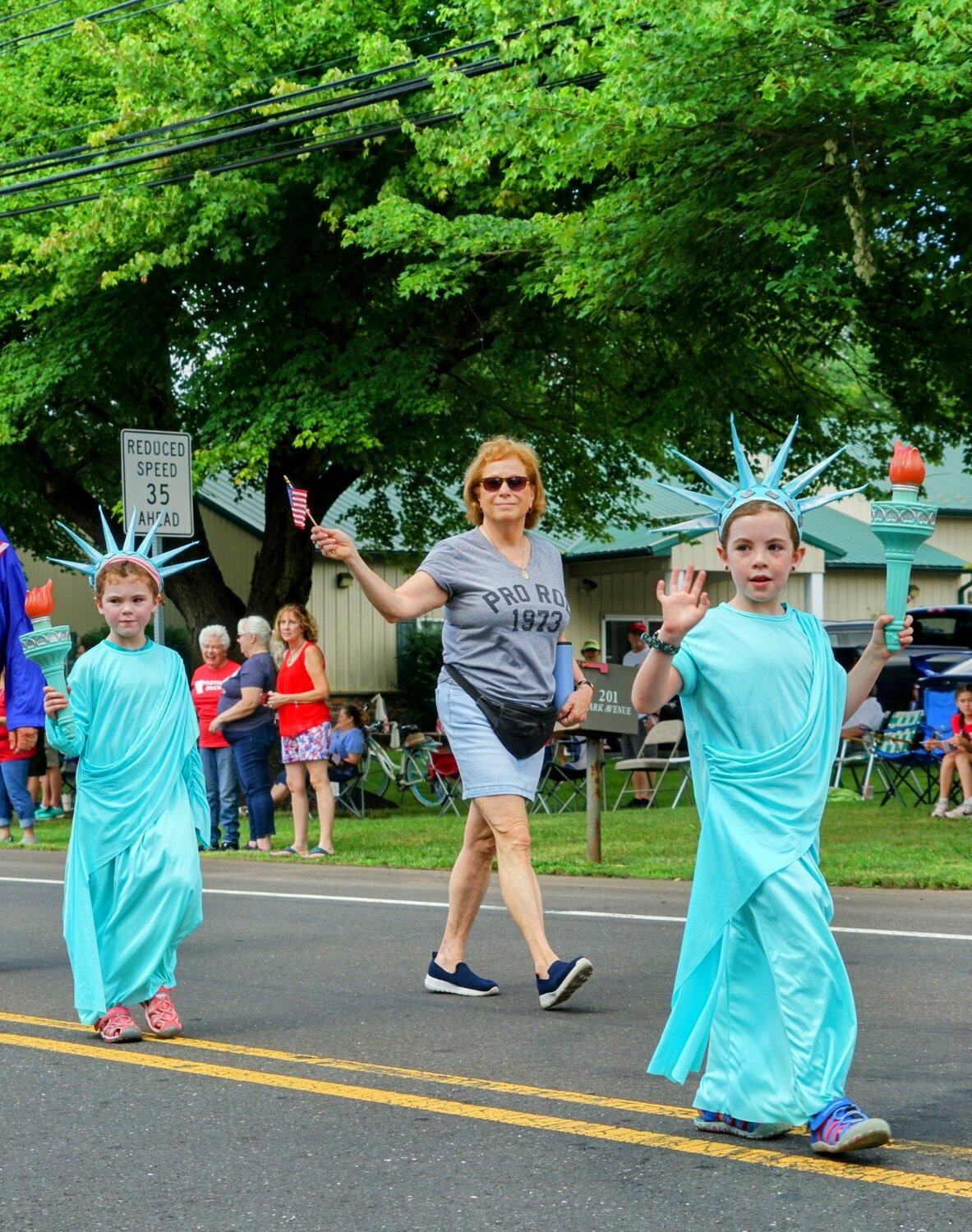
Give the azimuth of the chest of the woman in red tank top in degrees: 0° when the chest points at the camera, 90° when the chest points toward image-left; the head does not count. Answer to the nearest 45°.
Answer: approximately 45°

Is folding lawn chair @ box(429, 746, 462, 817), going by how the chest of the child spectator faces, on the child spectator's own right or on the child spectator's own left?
on the child spectator's own right

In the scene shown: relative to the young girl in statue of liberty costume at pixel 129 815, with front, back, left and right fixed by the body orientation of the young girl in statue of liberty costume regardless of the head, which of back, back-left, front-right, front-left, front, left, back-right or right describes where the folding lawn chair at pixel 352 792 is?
back

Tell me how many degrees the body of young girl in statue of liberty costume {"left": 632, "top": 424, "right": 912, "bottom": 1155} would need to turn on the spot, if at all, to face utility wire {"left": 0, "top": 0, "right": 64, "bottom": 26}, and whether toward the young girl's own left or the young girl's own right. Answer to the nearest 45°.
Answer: approximately 180°

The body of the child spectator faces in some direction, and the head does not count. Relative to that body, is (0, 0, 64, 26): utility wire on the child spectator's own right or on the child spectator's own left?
on the child spectator's own right

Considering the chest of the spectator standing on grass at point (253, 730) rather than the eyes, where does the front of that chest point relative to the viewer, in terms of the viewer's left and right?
facing to the left of the viewer
